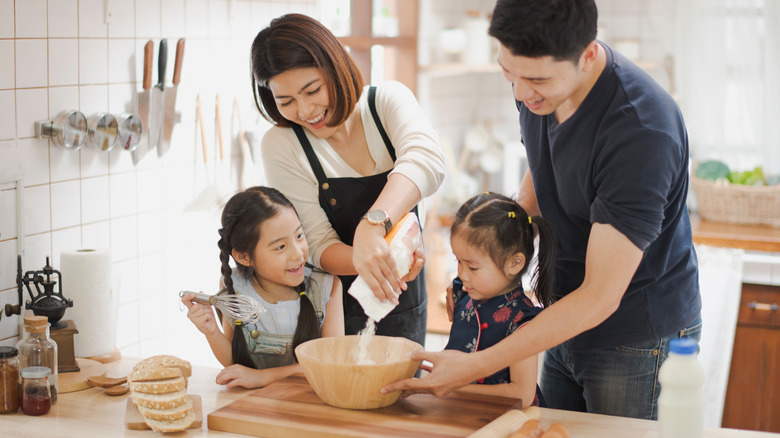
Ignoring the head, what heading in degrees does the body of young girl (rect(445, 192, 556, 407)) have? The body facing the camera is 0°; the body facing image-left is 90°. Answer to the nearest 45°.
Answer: approximately 45°

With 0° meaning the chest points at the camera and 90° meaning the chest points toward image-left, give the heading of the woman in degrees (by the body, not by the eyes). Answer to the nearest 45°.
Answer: approximately 0°

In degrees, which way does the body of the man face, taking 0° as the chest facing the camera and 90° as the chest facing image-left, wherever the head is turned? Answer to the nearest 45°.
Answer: approximately 45°

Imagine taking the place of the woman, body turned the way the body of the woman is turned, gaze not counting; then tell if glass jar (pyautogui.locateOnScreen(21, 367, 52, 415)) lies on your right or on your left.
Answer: on your right

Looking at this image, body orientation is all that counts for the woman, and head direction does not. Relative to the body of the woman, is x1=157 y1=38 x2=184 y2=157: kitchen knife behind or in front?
behind

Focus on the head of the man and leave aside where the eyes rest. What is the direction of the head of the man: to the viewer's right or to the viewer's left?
to the viewer's left

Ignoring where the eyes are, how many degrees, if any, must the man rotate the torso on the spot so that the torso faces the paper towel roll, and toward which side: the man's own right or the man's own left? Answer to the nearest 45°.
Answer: approximately 45° to the man's own right
